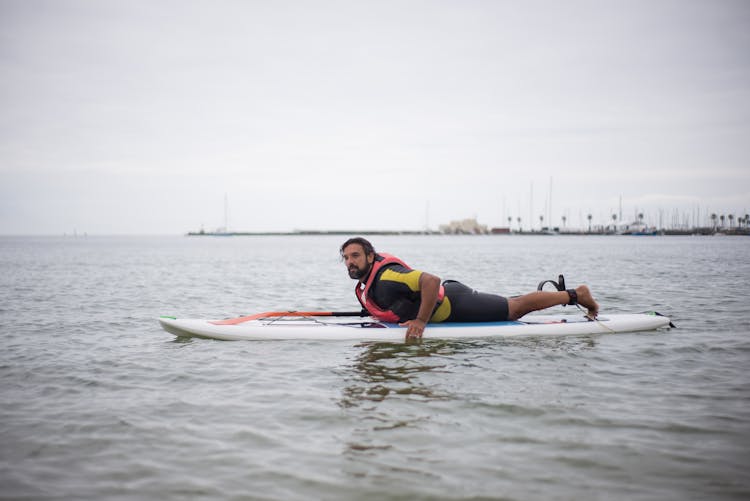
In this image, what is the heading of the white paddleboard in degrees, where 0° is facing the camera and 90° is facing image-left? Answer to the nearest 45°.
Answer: approximately 90°
